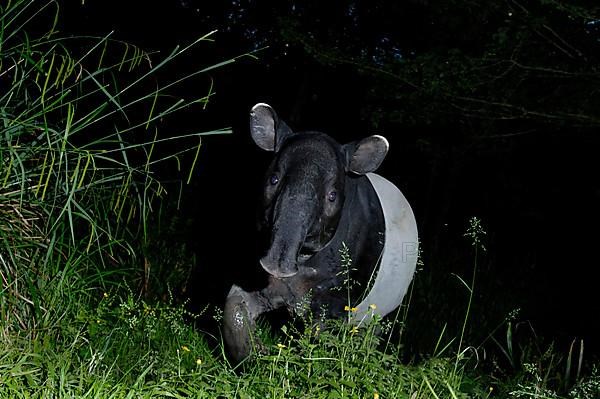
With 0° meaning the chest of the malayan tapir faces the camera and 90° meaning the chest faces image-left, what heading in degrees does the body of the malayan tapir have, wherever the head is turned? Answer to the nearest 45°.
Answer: approximately 45°
